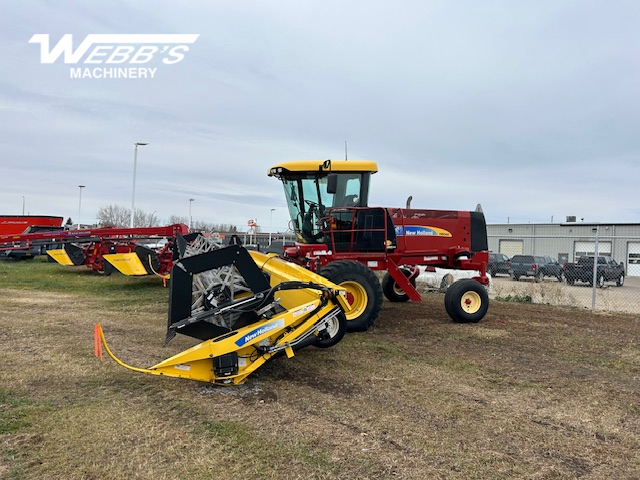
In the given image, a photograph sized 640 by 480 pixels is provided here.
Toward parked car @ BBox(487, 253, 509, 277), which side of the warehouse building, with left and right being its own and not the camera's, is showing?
front

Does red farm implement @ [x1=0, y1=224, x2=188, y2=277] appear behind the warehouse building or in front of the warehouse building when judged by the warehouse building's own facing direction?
in front

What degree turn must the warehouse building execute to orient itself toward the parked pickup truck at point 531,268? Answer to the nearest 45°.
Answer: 0° — it already faces it

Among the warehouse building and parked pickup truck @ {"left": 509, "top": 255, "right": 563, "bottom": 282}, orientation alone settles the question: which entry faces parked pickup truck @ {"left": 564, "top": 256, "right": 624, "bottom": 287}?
the warehouse building

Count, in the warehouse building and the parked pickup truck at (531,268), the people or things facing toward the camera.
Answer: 1

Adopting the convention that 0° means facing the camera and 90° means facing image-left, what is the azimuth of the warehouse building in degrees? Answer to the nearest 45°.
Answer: approximately 0°

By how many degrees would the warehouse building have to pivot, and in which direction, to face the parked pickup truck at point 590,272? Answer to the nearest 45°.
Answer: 0° — it already faces it
